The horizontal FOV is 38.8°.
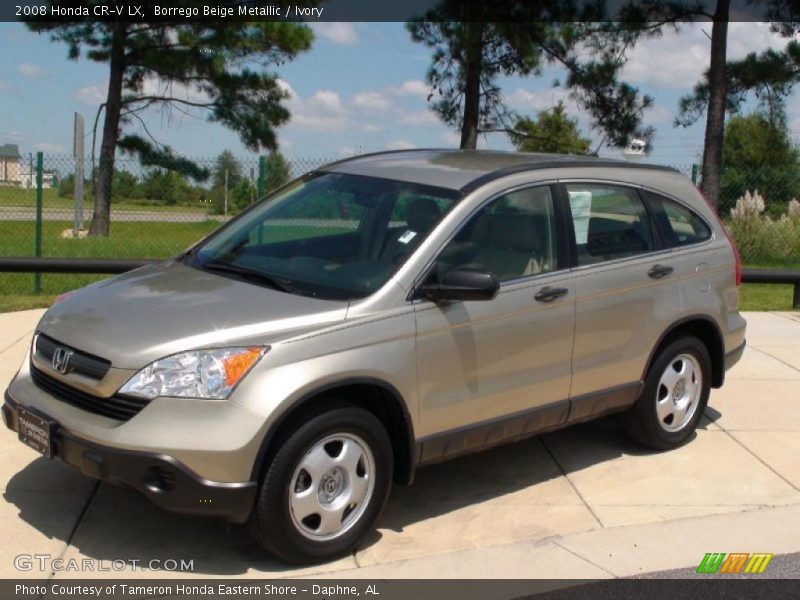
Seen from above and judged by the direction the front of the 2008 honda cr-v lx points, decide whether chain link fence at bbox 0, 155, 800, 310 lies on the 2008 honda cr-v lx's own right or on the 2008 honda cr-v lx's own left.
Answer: on the 2008 honda cr-v lx's own right

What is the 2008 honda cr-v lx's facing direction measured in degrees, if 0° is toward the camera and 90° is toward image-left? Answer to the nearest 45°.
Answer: approximately 45°

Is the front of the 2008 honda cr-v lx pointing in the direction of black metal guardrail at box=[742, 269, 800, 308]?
no

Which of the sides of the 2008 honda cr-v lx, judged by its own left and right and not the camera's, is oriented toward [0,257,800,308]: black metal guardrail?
right
